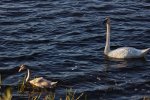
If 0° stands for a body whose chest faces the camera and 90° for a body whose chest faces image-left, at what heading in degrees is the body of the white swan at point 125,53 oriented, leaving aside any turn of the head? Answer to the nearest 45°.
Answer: approximately 90°
